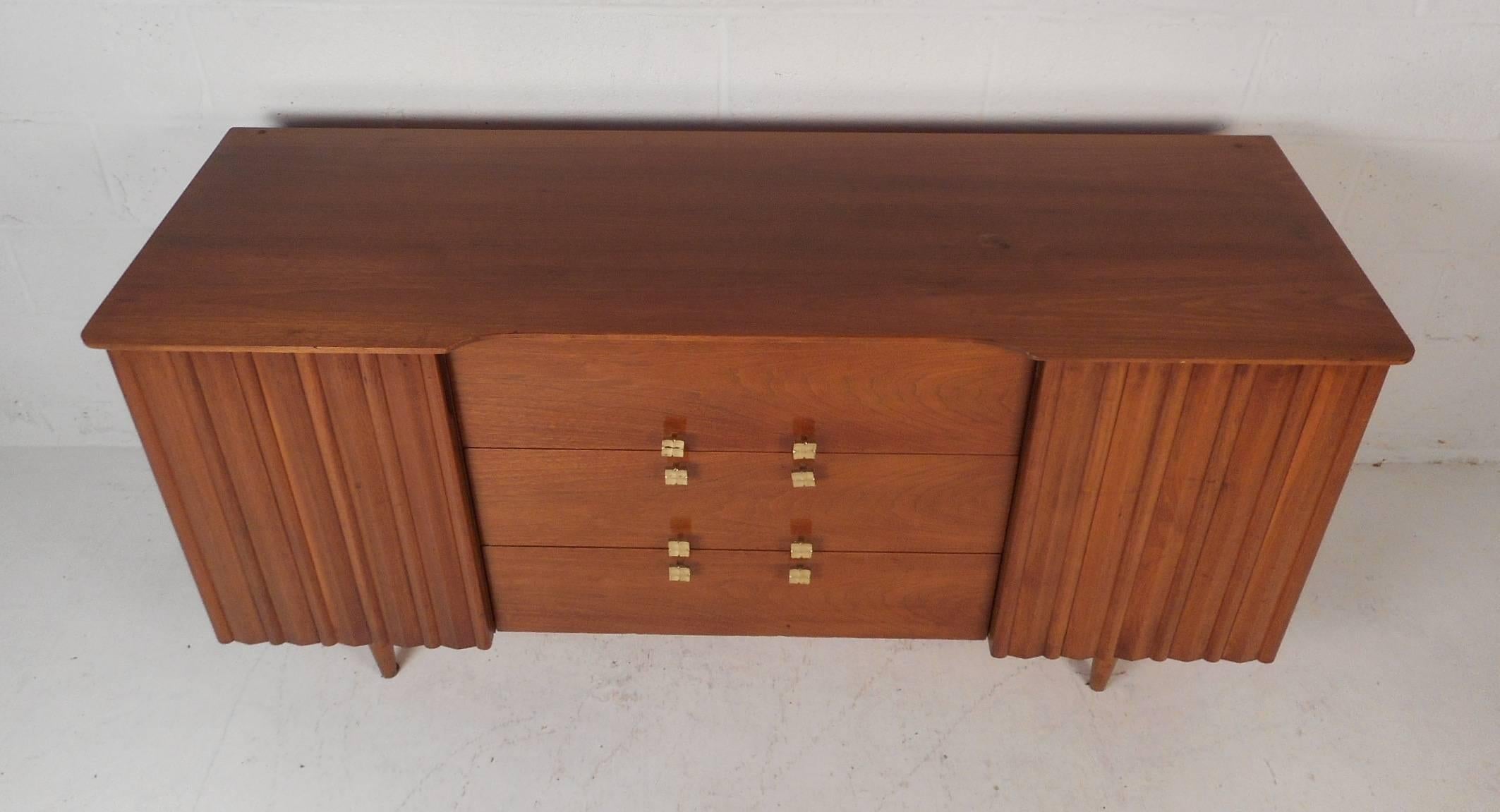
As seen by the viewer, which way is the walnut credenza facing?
toward the camera
